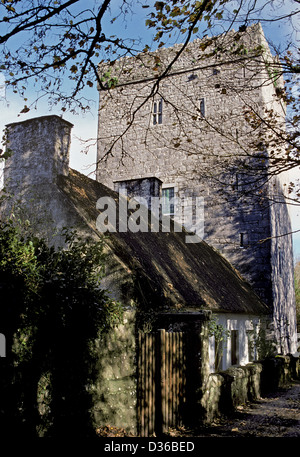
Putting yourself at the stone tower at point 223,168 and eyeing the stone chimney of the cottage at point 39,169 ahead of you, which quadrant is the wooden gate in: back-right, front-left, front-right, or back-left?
front-left

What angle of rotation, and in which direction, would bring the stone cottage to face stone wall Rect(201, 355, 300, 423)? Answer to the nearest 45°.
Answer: approximately 45° to its left

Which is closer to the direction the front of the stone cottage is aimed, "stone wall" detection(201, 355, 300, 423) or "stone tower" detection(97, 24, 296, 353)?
the stone wall

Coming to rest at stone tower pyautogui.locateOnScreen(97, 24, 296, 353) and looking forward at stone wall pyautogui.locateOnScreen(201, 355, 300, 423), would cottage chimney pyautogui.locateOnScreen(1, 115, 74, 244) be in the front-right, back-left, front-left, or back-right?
front-right
